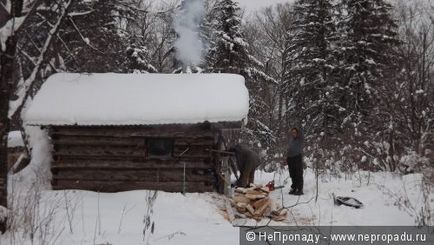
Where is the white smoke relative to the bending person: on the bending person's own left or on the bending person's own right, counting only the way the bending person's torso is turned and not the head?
on the bending person's own right

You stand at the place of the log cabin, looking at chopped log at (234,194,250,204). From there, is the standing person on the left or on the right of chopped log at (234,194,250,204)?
left

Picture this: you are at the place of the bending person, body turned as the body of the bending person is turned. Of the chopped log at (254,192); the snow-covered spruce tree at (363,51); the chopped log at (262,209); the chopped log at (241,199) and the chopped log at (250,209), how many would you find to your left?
4

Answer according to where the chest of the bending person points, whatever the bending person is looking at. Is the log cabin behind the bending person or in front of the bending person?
in front

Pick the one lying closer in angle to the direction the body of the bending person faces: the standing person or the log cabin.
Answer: the log cabin

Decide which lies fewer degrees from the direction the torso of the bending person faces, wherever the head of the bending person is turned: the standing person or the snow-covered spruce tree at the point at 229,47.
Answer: the snow-covered spruce tree

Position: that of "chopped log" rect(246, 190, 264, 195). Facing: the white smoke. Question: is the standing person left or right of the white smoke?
right

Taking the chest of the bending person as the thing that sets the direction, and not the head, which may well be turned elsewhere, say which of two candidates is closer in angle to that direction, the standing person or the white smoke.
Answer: the white smoke

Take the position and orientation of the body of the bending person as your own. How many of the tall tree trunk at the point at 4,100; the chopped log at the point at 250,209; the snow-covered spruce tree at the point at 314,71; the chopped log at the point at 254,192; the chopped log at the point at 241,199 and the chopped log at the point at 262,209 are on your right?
1

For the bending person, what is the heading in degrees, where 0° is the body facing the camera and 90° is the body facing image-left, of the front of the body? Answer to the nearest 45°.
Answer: approximately 90°
